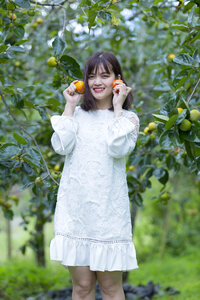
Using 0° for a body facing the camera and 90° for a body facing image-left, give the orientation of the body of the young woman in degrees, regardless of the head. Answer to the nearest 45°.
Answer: approximately 0°

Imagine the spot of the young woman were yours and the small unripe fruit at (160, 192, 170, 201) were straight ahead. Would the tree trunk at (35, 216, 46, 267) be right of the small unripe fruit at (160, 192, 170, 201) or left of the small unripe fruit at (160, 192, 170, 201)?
left

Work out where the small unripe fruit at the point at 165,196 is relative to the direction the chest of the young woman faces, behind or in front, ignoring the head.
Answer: behind

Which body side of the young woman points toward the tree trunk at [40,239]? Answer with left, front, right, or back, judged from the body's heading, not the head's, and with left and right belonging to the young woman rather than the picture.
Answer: back
